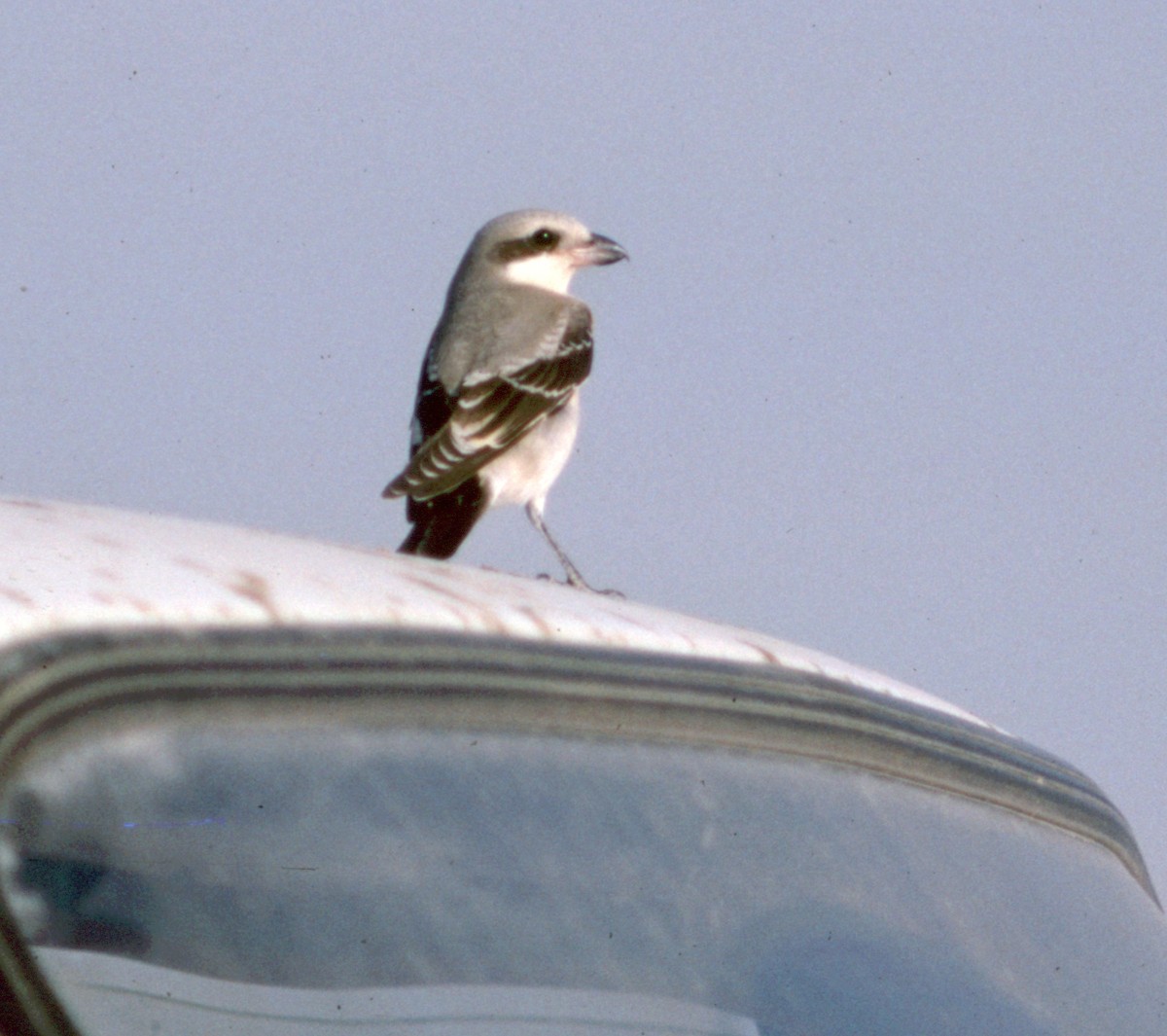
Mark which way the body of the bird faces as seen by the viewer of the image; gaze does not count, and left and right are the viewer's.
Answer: facing away from the viewer and to the right of the viewer
